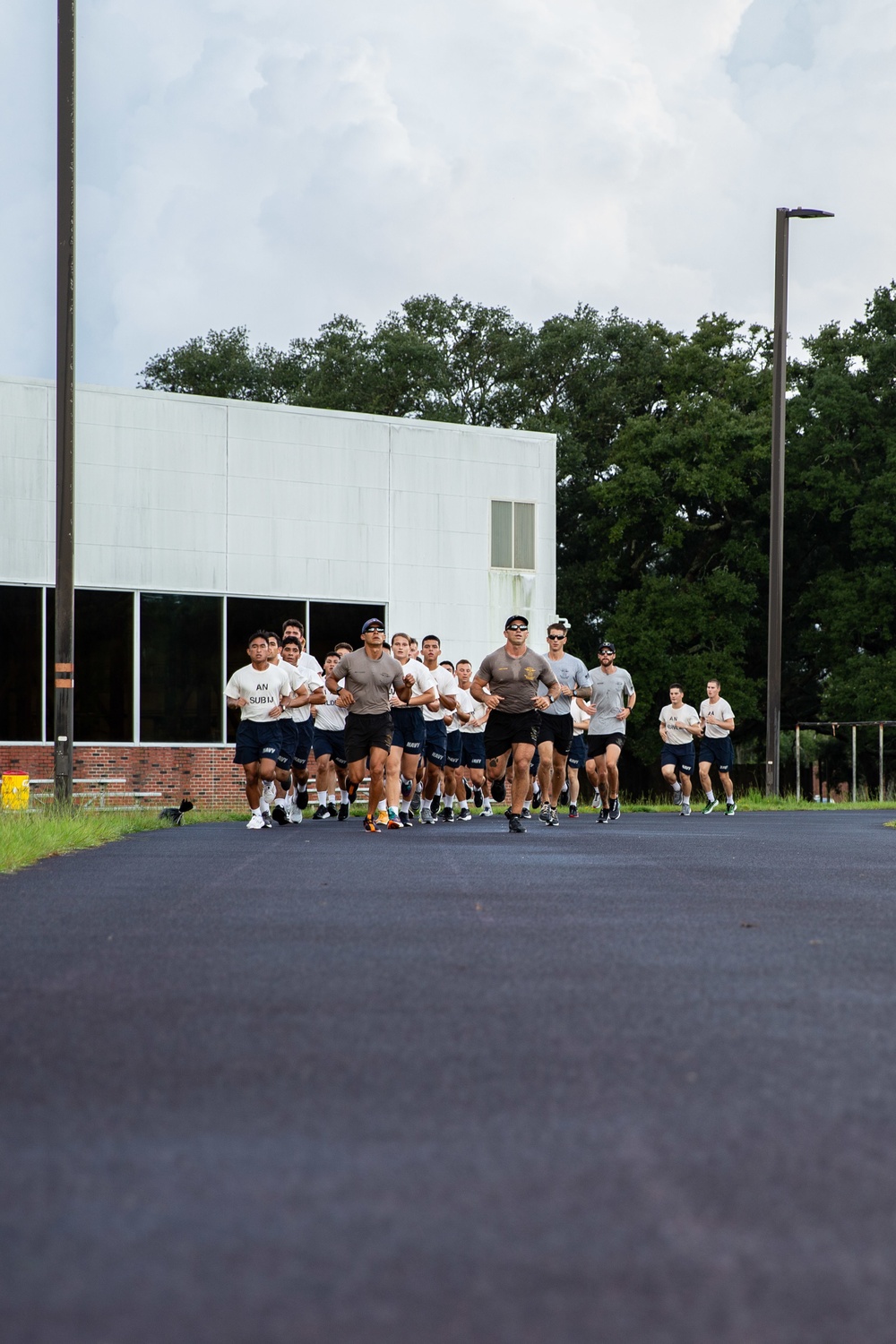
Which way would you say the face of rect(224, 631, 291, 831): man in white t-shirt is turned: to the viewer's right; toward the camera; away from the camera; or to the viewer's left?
toward the camera

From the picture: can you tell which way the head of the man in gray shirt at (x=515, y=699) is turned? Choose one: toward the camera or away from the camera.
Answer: toward the camera

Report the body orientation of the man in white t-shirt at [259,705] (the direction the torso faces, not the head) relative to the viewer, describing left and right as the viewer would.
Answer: facing the viewer

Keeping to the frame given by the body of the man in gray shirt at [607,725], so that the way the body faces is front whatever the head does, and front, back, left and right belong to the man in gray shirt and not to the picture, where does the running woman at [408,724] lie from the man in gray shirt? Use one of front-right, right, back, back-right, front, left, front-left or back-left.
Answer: front-right

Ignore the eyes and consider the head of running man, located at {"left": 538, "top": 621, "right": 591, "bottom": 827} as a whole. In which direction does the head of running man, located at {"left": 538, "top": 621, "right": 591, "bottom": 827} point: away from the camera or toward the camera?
toward the camera

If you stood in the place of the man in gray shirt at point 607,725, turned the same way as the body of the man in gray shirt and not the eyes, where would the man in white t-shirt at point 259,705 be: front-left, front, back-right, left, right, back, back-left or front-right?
front-right

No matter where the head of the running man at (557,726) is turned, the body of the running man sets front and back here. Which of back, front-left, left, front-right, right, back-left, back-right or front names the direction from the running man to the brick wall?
back-right

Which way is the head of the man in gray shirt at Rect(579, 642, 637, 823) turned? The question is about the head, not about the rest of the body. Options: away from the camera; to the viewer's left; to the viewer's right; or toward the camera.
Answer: toward the camera

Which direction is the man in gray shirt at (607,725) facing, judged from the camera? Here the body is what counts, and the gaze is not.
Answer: toward the camera

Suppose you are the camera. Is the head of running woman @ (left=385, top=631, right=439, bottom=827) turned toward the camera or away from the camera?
toward the camera

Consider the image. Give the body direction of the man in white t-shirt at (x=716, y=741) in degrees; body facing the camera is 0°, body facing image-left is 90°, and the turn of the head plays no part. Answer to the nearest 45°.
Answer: approximately 45°

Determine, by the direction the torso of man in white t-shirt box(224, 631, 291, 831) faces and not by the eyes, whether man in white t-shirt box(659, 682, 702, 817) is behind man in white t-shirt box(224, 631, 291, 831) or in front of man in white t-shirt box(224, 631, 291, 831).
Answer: behind

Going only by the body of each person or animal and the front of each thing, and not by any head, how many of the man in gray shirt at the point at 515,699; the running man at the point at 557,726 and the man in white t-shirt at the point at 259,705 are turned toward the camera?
3

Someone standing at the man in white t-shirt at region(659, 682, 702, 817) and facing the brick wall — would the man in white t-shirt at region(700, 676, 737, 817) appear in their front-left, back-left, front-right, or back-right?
back-right
